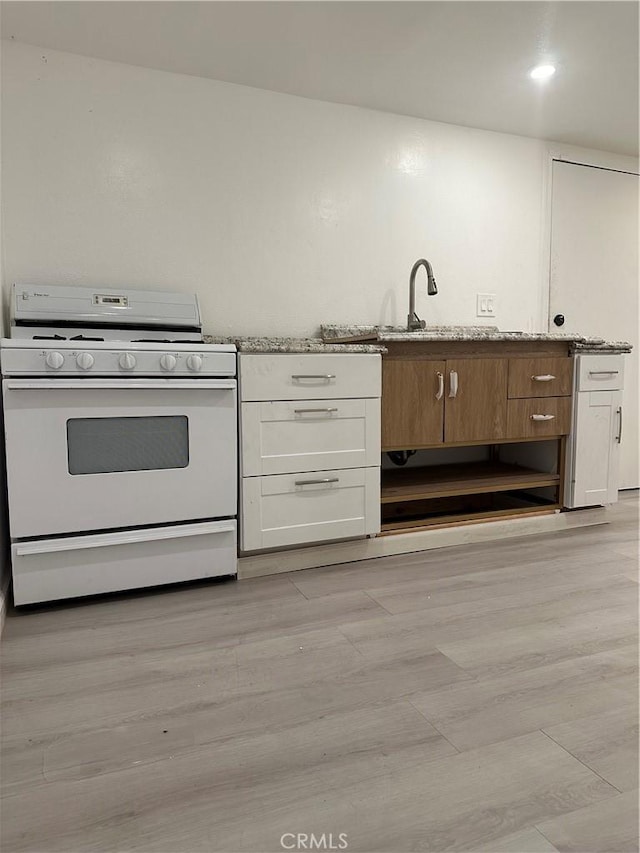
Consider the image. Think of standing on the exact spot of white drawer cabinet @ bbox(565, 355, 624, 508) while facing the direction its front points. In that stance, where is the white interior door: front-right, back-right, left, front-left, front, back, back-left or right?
back-left

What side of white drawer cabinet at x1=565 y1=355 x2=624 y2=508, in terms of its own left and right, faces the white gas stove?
right

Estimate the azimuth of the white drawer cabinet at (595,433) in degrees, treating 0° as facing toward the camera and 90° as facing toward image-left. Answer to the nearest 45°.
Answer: approximately 315°

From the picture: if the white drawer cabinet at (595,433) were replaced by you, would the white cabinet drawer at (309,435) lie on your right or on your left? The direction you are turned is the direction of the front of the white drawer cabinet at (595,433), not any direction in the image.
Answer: on your right

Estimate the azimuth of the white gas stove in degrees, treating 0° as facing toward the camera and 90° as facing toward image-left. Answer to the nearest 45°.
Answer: approximately 0°

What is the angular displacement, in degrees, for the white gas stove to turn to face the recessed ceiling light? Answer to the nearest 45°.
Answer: approximately 90° to its left

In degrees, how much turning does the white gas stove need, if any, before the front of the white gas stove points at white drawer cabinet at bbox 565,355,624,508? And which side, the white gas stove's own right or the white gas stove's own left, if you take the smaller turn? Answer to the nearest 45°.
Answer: approximately 90° to the white gas stove's own left
